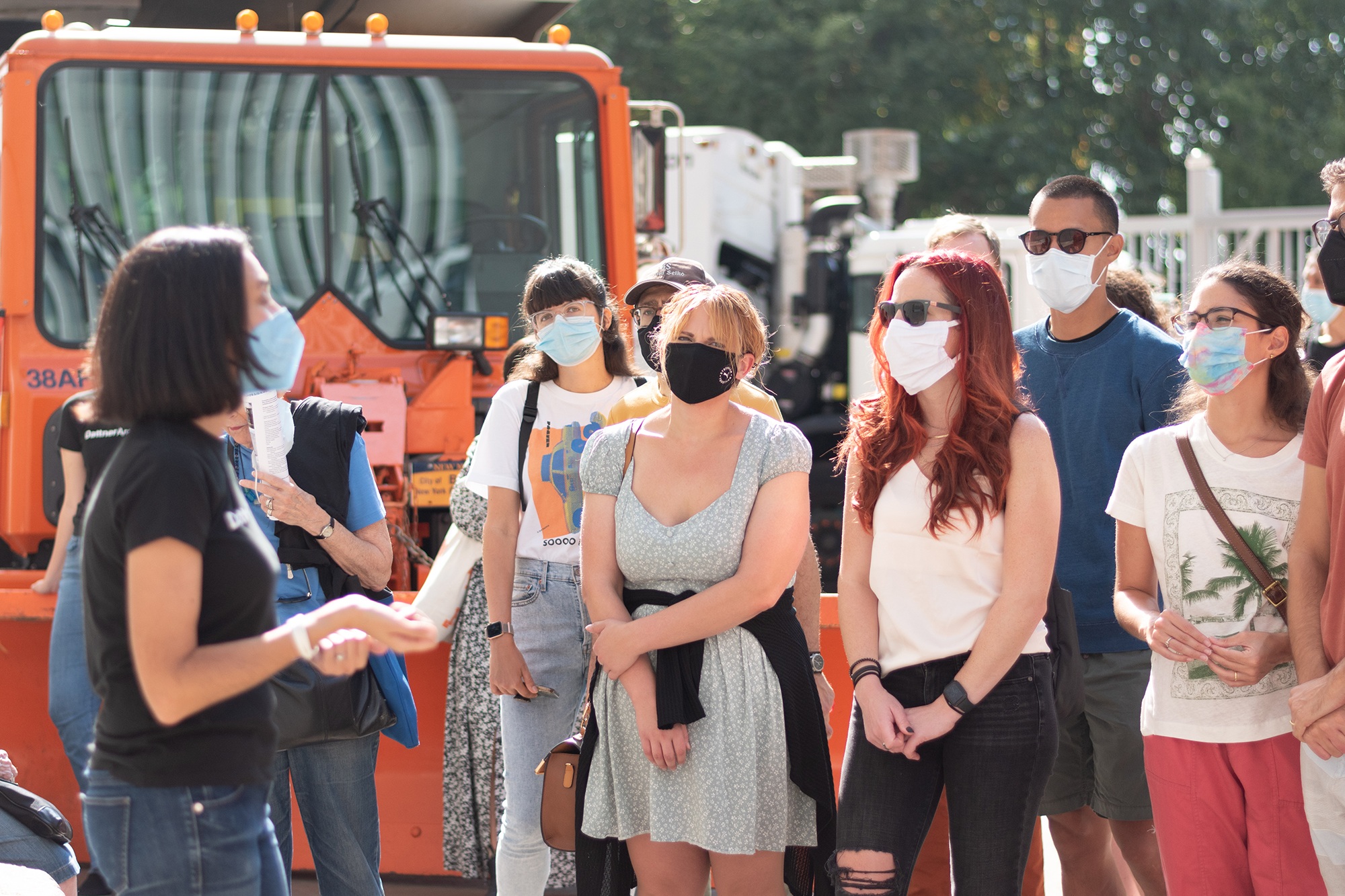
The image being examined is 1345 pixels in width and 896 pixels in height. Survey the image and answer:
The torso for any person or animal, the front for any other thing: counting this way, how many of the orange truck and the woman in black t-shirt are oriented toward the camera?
1

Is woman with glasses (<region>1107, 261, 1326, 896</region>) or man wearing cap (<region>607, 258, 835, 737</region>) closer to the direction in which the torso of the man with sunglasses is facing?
the man wearing cap

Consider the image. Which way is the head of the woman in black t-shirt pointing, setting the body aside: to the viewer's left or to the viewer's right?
to the viewer's right

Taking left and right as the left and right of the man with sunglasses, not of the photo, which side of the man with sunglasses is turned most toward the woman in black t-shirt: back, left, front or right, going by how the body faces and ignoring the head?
front

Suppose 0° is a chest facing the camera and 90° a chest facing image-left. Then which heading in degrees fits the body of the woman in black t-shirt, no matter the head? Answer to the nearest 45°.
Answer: approximately 270°

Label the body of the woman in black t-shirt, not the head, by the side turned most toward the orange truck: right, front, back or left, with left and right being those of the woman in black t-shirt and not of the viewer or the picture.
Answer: left

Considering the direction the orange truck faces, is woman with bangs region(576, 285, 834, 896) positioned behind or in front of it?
in front

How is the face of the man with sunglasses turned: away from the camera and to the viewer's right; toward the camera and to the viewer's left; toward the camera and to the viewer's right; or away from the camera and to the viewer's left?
toward the camera and to the viewer's left

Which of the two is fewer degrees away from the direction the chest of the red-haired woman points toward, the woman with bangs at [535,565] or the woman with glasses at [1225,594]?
the woman with bangs

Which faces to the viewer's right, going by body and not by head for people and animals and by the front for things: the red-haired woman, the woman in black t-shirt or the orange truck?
the woman in black t-shirt

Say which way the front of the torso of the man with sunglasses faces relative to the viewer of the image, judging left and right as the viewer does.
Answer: facing the viewer and to the left of the viewer

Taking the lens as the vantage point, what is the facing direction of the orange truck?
facing the viewer
